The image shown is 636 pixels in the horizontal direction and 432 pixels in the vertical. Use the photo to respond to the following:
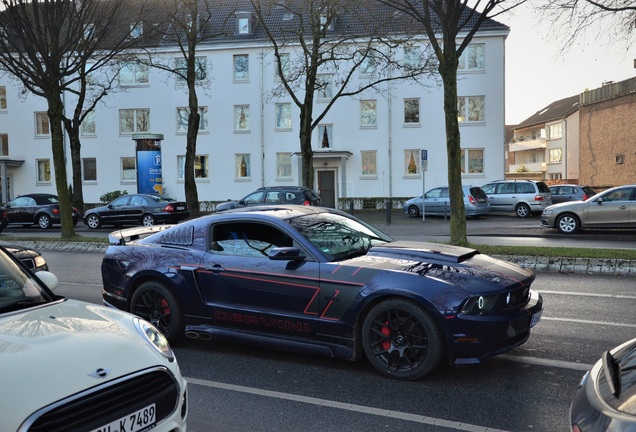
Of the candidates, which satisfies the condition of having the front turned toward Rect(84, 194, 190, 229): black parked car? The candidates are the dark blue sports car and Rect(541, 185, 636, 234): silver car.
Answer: the silver car

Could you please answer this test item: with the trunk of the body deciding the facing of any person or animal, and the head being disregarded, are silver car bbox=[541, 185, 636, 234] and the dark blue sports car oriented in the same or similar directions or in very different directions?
very different directions

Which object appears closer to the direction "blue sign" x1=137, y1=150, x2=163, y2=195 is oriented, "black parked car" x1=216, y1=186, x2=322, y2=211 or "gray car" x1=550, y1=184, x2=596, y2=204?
the black parked car

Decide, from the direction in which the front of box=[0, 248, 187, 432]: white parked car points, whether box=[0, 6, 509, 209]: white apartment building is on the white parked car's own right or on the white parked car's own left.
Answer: on the white parked car's own left

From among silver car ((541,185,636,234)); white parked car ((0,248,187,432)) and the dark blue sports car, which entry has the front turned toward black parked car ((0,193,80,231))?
the silver car

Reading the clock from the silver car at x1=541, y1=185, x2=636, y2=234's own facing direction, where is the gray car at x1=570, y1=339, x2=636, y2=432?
The gray car is roughly at 9 o'clock from the silver car.

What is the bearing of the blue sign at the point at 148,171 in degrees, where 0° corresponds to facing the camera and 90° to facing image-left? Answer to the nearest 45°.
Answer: approximately 0°

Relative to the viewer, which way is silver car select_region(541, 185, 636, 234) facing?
to the viewer's left

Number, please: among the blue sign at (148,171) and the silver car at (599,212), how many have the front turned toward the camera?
1

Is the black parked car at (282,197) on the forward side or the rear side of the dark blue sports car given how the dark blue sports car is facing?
on the rear side
